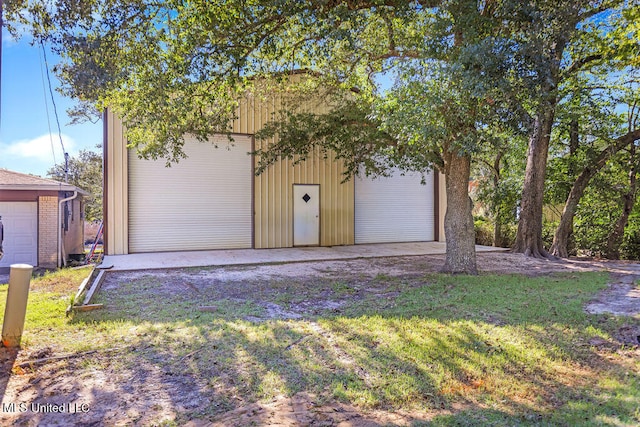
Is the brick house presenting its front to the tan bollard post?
yes

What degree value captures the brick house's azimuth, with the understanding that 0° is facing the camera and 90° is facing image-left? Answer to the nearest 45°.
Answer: approximately 0°

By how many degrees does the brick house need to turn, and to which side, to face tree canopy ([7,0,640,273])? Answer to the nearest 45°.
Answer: approximately 45° to its left
